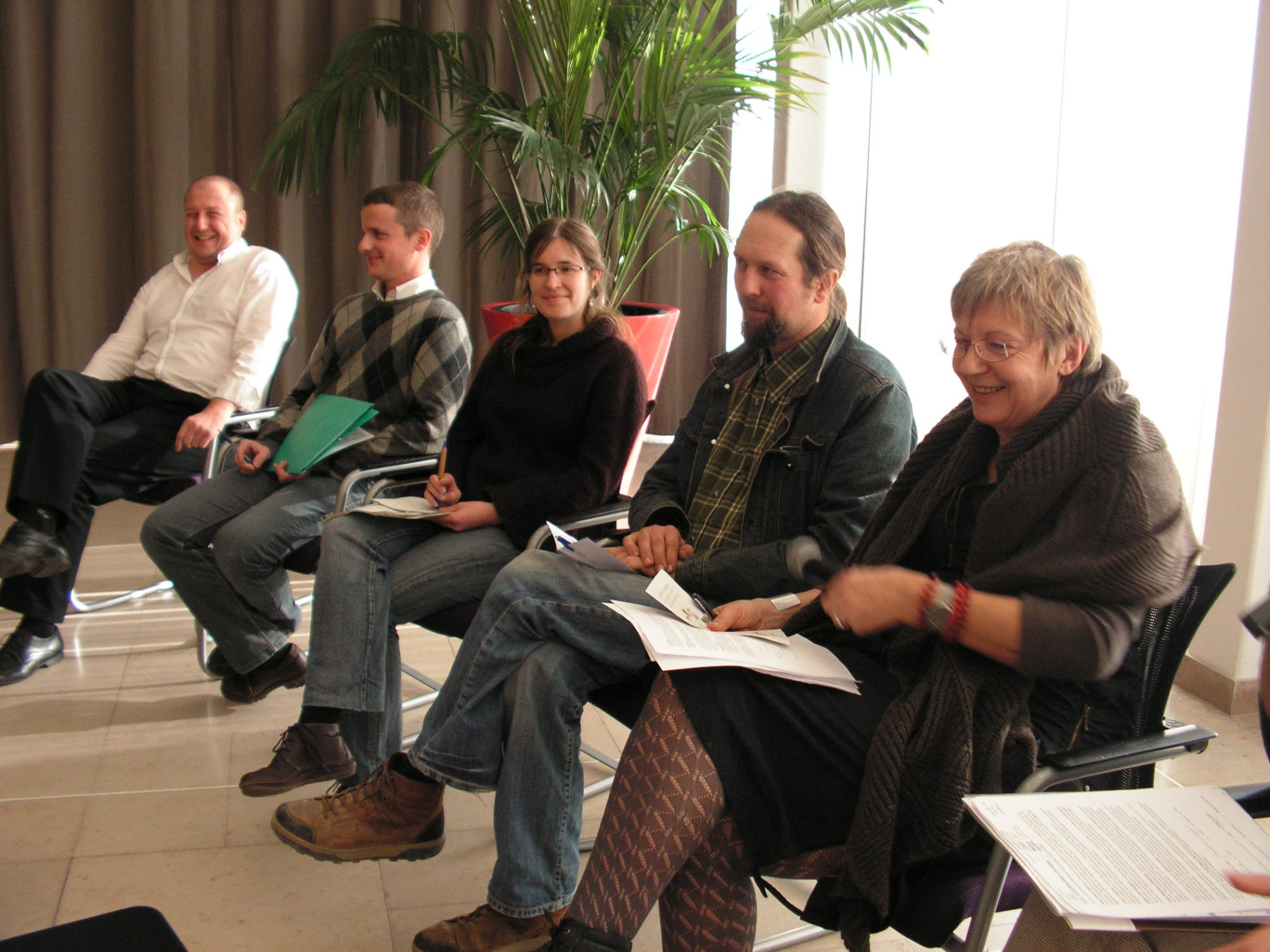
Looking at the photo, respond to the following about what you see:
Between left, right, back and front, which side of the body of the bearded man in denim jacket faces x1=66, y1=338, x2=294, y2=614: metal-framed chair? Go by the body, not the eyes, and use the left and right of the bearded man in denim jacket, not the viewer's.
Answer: right

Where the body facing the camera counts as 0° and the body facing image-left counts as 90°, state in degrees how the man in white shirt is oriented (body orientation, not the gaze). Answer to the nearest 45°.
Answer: approximately 45°

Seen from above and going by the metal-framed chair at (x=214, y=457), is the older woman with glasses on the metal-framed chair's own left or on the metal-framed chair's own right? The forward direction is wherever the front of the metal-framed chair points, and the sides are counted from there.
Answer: on the metal-framed chair's own left

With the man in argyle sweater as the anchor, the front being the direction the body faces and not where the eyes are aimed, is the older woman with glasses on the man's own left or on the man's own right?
on the man's own left

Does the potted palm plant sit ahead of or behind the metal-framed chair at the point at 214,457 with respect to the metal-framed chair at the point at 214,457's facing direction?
behind

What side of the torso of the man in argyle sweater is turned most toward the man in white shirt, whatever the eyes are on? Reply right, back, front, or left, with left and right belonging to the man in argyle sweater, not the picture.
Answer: right

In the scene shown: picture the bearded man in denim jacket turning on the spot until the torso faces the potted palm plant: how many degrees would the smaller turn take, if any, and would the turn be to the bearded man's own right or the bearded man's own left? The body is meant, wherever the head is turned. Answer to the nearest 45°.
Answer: approximately 135° to the bearded man's own right

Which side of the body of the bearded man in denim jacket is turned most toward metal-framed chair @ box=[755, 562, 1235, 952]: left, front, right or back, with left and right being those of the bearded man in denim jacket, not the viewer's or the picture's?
left
